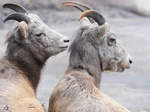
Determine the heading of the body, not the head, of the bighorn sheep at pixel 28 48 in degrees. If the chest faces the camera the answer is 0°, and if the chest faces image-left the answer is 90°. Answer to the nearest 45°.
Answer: approximately 270°
